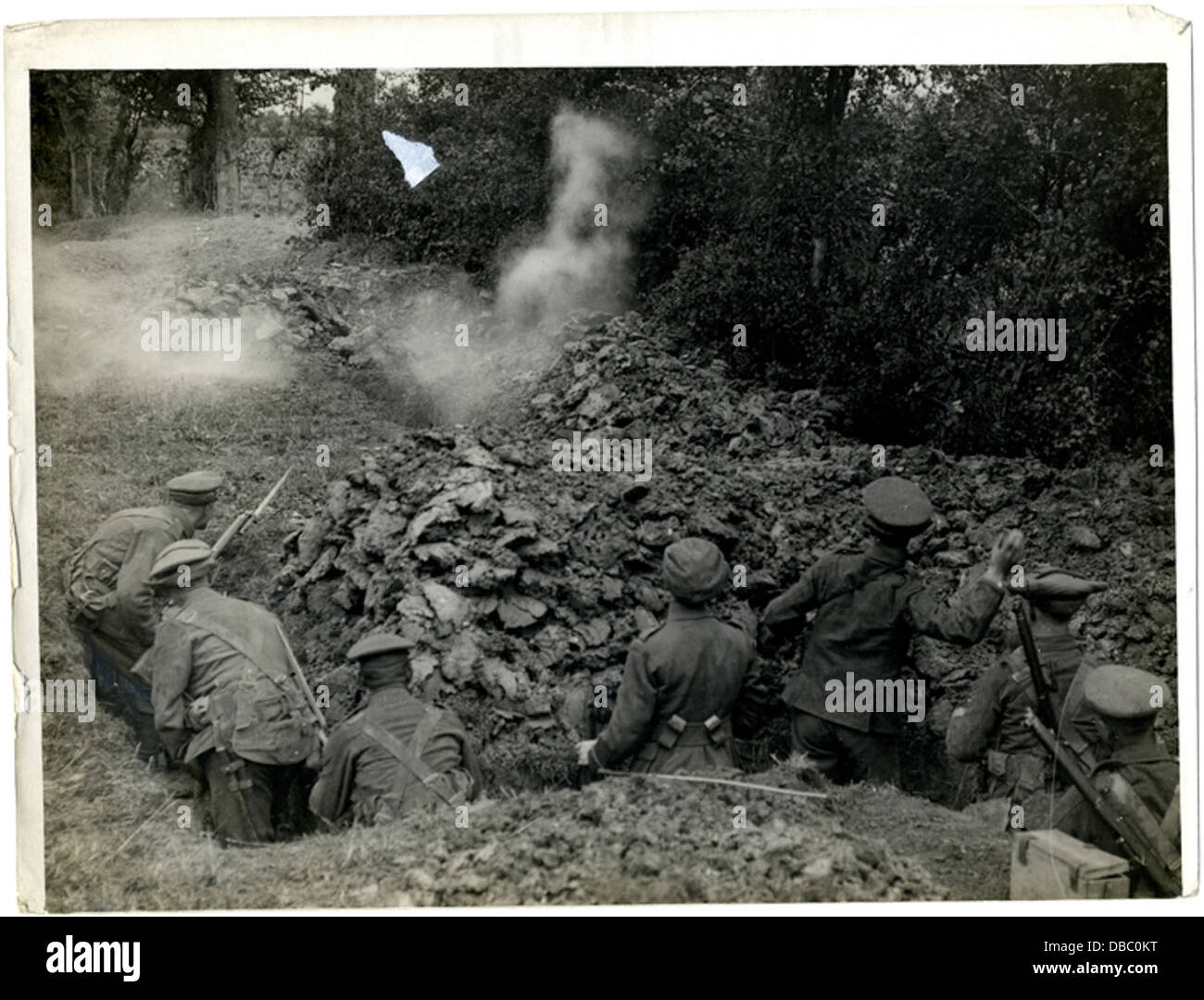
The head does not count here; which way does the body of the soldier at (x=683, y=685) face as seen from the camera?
away from the camera

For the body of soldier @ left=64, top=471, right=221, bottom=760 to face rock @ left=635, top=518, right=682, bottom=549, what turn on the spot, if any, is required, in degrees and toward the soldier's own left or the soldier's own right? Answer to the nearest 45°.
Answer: approximately 45° to the soldier's own right

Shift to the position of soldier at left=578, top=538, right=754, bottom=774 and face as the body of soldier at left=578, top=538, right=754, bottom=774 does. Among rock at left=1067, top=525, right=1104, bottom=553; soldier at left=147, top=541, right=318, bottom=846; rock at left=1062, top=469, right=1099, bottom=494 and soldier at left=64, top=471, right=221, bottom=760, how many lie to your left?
2

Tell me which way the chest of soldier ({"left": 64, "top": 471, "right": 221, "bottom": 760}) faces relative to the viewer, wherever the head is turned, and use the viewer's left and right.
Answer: facing away from the viewer and to the right of the viewer

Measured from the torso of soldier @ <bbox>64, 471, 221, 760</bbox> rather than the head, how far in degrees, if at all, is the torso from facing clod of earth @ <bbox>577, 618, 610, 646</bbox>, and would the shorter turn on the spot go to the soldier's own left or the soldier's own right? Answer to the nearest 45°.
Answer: approximately 45° to the soldier's own right

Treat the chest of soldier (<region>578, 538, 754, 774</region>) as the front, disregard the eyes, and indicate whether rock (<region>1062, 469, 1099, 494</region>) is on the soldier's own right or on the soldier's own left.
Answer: on the soldier's own right

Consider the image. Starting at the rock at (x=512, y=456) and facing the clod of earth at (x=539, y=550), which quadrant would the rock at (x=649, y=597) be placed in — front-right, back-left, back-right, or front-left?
front-left

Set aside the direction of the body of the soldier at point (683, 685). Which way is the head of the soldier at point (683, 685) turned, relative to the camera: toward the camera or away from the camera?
away from the camera
